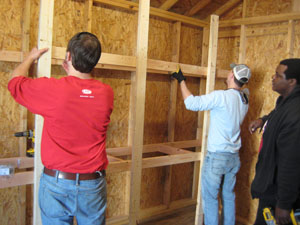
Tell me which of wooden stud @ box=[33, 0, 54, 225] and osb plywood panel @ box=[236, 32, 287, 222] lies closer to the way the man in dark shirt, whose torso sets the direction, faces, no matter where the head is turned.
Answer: the wooden stud

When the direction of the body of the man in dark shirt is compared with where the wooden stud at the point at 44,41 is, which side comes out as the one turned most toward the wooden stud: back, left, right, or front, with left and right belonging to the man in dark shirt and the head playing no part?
front

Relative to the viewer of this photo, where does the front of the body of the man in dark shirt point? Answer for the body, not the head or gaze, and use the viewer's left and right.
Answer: facing to the left of the viewer

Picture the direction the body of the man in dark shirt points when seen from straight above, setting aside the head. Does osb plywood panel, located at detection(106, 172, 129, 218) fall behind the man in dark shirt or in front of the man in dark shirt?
in front

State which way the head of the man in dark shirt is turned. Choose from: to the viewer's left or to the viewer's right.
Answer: to the viewer's left

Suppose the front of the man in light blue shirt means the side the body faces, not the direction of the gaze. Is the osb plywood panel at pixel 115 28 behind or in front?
in front

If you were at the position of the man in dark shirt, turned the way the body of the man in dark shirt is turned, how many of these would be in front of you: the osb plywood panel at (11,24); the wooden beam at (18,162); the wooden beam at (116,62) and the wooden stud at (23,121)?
4

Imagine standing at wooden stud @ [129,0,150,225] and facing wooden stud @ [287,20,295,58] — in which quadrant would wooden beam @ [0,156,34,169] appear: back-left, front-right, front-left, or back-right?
back-left

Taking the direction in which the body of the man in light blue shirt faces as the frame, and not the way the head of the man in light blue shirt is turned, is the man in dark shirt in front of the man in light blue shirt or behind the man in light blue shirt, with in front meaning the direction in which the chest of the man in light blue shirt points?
behind

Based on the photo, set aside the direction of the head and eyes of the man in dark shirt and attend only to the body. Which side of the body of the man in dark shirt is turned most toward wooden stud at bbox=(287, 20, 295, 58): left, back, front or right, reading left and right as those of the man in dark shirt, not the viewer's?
right

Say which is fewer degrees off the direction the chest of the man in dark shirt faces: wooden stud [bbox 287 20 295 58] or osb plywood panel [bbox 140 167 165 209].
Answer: the osb plywood panel

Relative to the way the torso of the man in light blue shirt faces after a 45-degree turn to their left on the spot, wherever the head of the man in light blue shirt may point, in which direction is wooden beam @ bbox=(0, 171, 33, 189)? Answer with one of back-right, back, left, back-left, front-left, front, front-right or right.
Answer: front-left

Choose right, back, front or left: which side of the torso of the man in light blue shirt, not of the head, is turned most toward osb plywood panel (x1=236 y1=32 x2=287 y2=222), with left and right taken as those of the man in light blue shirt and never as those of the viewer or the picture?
right

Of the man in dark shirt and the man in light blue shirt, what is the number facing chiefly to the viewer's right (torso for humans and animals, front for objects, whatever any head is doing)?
0

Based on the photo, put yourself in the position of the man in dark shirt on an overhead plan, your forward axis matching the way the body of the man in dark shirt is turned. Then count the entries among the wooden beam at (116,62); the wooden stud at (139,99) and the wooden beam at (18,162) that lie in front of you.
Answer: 3

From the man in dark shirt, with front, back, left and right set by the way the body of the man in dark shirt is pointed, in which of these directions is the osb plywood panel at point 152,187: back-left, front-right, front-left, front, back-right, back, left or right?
front-right

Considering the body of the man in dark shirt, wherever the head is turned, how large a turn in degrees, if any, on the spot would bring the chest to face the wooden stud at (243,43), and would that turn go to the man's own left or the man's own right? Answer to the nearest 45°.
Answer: approximately 90° to the man's own right
